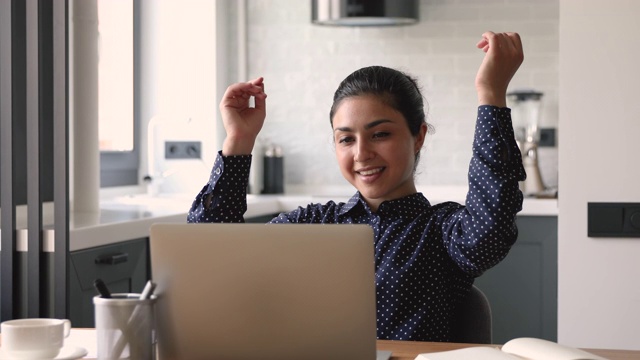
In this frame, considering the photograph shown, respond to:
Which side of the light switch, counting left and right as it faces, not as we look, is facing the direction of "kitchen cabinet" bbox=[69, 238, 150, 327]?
right

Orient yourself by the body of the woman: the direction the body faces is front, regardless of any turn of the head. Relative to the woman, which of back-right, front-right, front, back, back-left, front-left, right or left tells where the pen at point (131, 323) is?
front

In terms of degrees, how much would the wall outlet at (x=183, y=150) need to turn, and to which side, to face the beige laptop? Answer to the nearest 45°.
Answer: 0° — it already faces it

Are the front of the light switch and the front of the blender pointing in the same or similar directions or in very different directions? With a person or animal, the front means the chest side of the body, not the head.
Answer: same or similar directions

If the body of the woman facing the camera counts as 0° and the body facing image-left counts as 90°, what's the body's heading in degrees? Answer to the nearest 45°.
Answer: approximately 45°

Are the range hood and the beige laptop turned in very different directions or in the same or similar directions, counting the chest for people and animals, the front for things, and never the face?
very different directions

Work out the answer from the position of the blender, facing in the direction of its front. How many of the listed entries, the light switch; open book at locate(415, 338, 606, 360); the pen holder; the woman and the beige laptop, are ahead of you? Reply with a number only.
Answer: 5

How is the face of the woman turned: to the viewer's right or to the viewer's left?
to the viewer's left

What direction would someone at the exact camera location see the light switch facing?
facing the viewer

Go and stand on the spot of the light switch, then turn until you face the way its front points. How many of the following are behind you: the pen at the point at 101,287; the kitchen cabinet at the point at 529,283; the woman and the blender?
2

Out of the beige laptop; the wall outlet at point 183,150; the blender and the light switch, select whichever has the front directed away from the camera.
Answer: the beige laptop

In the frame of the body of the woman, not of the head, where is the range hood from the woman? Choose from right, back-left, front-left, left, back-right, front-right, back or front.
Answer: back-right

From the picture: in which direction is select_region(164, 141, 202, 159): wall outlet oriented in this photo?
toward the camera

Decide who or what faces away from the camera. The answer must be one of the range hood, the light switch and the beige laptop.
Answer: the beige laptop
